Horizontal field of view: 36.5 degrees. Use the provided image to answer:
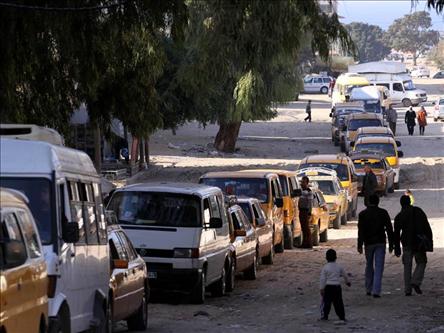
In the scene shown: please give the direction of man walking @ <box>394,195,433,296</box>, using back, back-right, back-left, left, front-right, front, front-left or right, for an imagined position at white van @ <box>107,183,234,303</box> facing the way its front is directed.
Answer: back-left

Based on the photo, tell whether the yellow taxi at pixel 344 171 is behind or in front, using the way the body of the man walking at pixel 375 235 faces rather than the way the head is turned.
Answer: in front

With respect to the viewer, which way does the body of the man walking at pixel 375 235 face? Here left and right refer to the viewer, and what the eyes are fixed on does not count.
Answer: facing away from the viewer

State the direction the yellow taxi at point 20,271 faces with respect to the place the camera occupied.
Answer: facing the viewer and to the left of the viewer

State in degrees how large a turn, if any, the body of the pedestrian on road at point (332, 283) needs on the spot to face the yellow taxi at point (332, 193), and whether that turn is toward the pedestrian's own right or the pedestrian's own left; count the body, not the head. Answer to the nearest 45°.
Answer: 0° — they already face it

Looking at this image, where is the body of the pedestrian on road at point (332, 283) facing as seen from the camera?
away from the camera

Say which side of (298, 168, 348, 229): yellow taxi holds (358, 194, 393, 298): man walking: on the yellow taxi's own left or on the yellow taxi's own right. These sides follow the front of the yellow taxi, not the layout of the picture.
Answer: on the yellow taxi's own left

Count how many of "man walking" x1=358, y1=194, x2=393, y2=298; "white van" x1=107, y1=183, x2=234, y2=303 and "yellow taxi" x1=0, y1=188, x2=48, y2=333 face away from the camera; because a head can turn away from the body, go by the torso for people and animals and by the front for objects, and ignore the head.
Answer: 1

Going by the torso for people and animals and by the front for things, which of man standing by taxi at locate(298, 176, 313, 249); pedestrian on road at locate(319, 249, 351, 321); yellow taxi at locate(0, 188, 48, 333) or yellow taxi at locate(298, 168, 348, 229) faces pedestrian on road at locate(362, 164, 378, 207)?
pedestrian on road at locate(319, 249, 351, 321)

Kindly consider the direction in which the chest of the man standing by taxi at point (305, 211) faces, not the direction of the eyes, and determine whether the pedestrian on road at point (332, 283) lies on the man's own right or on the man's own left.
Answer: on the man's own left

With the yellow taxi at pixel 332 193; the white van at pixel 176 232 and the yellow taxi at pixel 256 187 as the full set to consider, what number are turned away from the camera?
0

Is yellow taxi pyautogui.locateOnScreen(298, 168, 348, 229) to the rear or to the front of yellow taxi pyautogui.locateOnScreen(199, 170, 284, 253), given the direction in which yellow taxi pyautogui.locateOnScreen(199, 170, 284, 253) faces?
to the rear

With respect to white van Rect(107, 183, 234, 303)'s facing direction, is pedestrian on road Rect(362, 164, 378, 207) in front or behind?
behind

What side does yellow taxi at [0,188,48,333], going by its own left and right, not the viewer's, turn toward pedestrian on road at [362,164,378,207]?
back

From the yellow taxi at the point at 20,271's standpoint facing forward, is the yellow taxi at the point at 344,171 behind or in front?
behind
